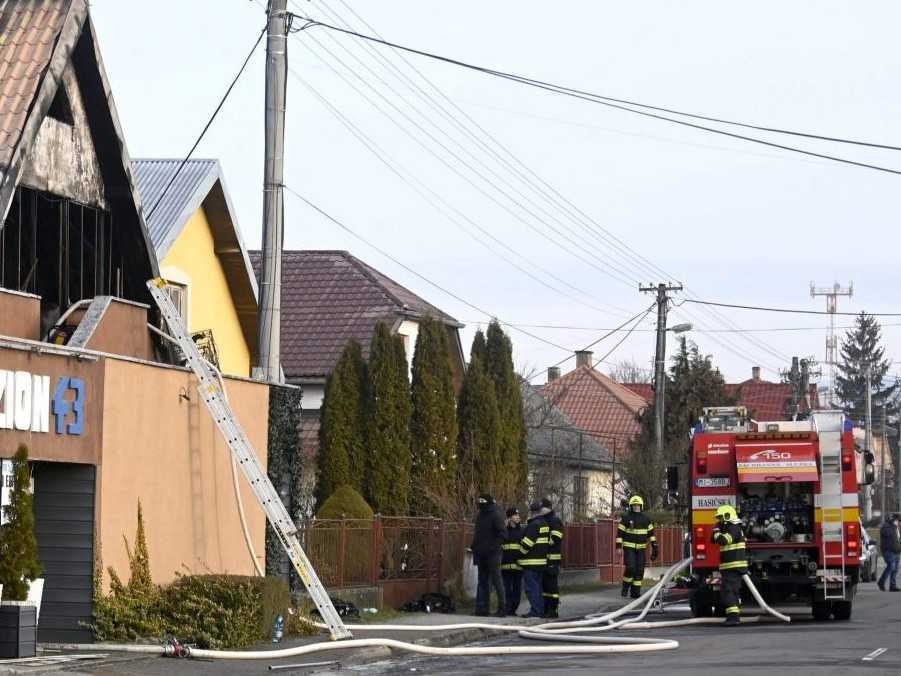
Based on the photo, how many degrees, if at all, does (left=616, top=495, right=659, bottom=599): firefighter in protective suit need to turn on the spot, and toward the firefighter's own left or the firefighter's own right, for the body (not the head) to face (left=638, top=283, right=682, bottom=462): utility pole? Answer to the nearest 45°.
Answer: approximately 180°

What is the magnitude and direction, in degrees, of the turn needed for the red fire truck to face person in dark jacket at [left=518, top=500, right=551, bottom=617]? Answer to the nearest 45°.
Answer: approximately 90° to its left

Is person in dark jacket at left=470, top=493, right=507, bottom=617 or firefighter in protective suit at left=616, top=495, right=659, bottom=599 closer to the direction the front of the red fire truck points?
the firefighter in protective suit

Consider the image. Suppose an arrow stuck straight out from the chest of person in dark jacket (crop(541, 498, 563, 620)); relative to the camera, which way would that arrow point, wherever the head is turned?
to the viewer's left

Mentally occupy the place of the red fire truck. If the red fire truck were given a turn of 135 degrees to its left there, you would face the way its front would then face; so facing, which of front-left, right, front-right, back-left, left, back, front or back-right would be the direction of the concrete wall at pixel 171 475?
front

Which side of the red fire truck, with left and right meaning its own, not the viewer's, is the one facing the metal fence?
left

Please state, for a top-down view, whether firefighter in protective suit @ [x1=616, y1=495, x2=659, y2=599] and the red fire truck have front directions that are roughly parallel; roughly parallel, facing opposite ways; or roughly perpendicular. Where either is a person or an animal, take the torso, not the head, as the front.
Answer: roughly parallel, facing opposite ways

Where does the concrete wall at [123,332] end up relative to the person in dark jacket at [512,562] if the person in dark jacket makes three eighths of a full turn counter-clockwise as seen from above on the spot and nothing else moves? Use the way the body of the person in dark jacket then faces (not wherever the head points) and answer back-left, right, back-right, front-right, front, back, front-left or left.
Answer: left

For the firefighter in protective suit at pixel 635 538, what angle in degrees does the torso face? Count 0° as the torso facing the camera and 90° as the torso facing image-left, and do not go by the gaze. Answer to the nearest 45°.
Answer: approximately 0°

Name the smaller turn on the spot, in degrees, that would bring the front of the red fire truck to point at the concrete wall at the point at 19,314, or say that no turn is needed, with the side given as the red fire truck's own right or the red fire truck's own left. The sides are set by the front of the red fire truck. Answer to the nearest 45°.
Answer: approximately 135° to the red fire truck's own left

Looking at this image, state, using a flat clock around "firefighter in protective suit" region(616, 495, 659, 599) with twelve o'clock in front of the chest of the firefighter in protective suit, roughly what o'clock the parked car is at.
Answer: The parked car is roughly at 7 o'clock from the firefighter in protective suit.

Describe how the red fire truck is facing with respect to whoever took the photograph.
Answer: facing away from the viewer

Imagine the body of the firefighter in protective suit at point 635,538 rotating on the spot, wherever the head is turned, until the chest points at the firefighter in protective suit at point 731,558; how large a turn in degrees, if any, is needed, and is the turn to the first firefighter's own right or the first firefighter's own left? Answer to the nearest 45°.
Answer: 0° — they already face them

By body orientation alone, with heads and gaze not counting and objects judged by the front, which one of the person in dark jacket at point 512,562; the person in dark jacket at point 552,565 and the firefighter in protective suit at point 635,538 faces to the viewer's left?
the person in dark jacket at point 552,565
